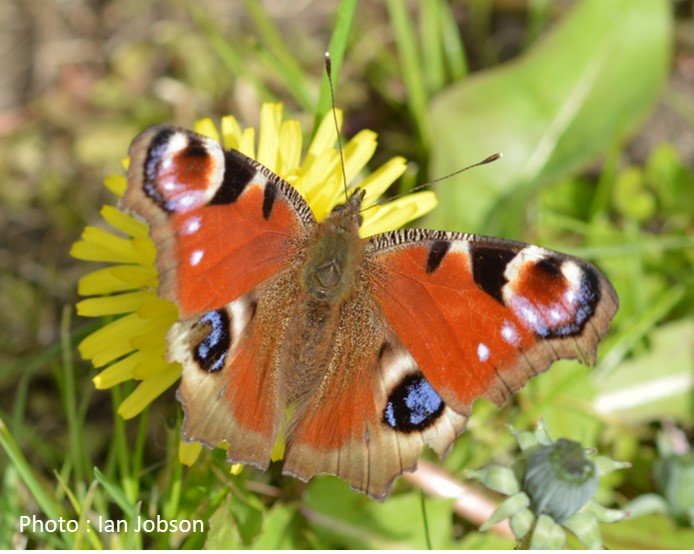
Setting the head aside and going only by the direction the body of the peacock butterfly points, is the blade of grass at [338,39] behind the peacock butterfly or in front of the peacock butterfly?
in front

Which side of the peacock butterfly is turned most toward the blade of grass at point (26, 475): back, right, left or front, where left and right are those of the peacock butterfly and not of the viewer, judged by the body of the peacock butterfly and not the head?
left

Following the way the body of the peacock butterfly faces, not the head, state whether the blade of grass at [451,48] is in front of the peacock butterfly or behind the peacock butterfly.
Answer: in front

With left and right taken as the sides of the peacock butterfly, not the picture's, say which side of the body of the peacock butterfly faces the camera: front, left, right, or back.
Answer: back

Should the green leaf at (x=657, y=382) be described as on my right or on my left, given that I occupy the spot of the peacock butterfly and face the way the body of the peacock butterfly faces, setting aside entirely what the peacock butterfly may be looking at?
on my right

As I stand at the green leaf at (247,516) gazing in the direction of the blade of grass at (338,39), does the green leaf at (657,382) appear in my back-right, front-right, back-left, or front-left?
front-right

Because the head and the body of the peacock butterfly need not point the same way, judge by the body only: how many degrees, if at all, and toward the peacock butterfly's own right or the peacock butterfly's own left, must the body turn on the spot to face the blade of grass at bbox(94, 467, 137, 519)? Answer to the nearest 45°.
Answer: approximately 90° to the peacock butterfly's own left

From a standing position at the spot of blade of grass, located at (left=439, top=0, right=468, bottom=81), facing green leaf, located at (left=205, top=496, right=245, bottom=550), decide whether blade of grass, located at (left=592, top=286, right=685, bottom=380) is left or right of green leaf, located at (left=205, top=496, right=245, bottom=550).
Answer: left

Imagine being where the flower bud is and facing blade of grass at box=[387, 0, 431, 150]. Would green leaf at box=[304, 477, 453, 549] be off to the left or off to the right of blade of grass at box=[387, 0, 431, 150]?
left

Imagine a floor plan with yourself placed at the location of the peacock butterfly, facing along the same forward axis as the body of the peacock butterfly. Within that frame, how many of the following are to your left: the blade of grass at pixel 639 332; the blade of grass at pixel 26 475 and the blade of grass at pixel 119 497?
2

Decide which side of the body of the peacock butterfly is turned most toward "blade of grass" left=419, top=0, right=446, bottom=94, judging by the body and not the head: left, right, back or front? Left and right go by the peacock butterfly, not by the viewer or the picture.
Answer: front
